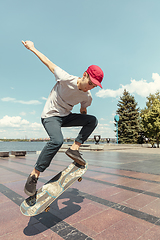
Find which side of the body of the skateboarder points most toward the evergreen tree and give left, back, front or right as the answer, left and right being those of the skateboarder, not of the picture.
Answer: left

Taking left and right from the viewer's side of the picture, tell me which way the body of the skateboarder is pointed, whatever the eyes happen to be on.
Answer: facing the viewer and to the right of the viewer
